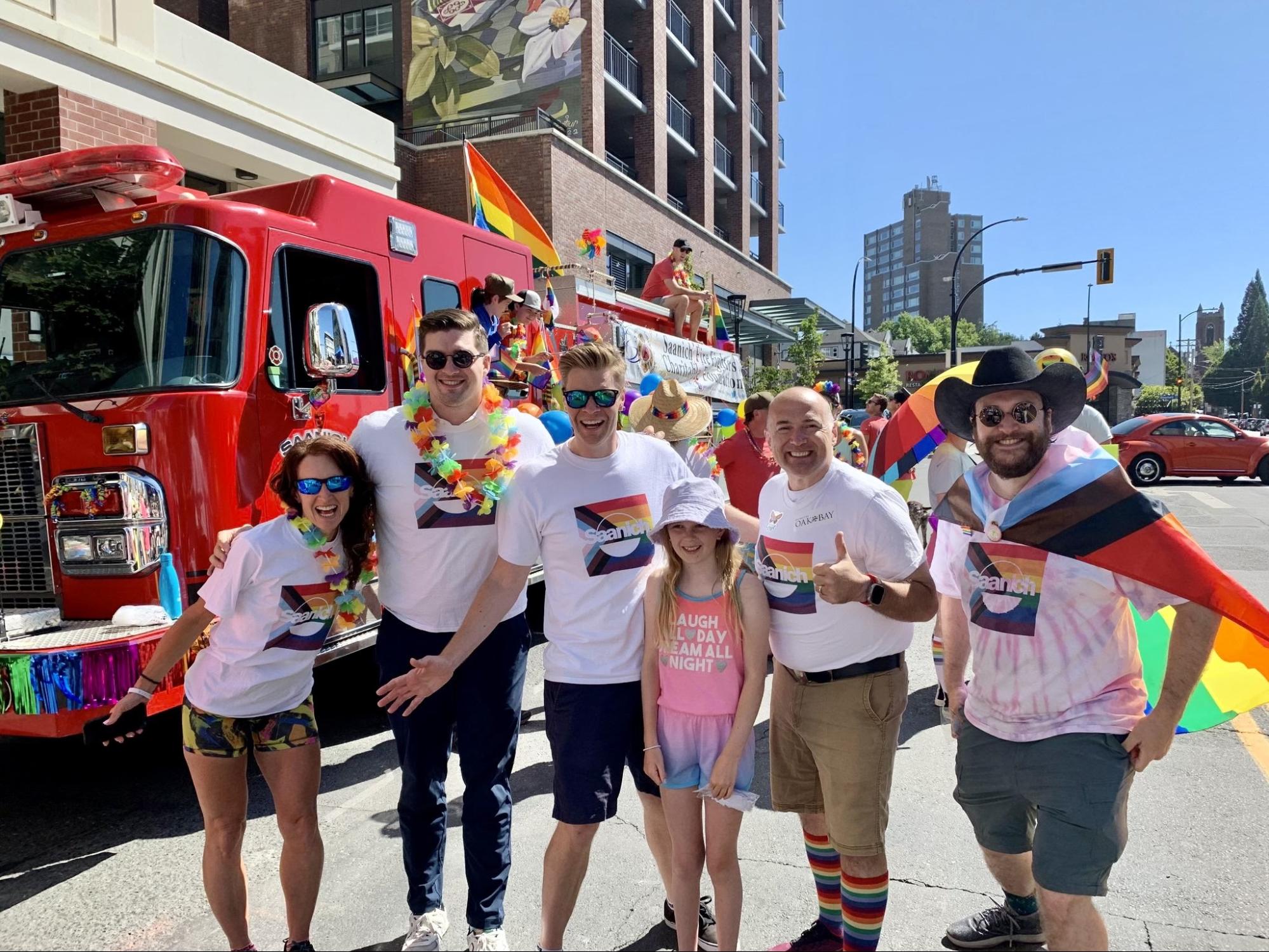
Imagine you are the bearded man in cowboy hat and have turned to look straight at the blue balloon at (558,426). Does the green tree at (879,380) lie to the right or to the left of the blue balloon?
right

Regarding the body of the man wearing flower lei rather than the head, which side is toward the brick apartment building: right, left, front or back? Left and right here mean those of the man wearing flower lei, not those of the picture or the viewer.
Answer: back

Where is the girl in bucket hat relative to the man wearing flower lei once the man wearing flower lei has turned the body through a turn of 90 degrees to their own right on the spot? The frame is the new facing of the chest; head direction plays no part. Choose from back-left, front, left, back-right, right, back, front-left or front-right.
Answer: back-left

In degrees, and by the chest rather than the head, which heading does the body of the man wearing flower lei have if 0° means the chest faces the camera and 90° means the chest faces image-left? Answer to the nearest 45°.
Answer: approximately 0°

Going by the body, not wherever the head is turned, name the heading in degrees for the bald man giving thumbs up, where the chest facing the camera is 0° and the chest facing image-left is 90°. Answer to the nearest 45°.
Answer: approximately 45°

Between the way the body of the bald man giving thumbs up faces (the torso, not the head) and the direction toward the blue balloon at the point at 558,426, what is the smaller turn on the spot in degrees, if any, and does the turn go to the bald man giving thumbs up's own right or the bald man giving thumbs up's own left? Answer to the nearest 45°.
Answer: approximately 90° to the bald man giving thumbs up's own right
